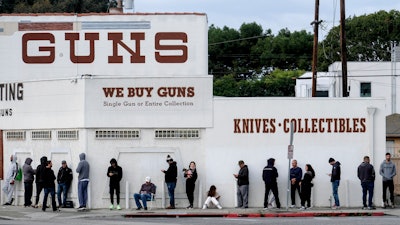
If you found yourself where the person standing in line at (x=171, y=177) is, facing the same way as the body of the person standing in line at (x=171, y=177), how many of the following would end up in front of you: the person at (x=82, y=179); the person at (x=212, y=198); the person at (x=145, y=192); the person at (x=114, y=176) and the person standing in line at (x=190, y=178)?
3

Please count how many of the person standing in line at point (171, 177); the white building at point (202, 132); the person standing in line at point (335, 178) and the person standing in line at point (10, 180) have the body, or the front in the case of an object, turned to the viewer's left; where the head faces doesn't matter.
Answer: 3

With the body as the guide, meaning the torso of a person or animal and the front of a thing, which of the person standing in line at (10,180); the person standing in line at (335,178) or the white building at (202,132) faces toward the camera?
the white building

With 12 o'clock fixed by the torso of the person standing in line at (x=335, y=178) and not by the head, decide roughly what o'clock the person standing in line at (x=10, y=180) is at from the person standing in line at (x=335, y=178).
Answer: the person standing in line at (x=10, y=180) is roughly at 12 o'clock from the person standing in line at (x=335, y=178).

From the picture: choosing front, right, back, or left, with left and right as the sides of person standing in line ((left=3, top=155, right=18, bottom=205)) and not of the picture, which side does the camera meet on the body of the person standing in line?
left

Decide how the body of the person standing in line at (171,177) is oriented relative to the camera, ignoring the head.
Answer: to the viewer's left

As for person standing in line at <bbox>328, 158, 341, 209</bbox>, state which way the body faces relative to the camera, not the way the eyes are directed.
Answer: to the viewer's left

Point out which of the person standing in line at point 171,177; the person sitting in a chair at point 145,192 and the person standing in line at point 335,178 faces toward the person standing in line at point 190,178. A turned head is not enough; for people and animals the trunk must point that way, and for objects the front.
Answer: the person standing in line at point 335,178

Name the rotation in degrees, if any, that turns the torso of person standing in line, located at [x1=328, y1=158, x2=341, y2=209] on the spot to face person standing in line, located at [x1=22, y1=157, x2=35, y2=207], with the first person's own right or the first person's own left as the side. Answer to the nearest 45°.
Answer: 0° — they already face them

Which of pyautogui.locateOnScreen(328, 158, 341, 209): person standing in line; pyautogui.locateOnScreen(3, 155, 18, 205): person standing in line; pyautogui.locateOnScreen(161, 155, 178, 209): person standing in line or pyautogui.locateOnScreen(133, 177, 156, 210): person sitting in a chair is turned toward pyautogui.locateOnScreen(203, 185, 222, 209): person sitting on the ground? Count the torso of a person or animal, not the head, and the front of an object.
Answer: pyautogui.locateOnScreen(328, 158, 341, 209): person standing in line

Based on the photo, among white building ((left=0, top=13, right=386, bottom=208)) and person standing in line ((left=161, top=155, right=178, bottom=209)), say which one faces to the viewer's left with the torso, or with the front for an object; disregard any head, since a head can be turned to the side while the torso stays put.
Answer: the person standing in line

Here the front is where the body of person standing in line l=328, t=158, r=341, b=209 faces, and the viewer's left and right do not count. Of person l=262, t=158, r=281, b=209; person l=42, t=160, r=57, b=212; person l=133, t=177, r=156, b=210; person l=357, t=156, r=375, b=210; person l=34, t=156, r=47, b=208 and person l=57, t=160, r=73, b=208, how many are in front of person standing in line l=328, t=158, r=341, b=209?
5

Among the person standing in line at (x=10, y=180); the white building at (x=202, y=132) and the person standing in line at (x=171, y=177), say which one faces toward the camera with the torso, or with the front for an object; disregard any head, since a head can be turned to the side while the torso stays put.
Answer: the white building
